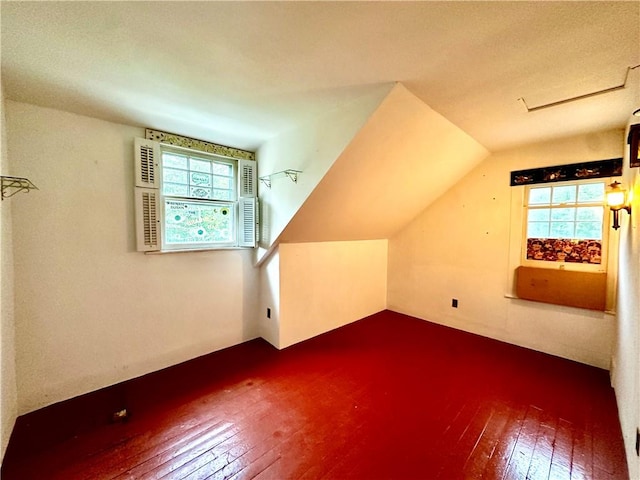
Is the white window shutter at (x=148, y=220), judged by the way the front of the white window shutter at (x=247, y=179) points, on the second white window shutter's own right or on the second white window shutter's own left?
on the second white window shutter's own right

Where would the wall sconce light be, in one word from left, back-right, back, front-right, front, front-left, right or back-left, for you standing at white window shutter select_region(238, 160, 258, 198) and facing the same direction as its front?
front-left

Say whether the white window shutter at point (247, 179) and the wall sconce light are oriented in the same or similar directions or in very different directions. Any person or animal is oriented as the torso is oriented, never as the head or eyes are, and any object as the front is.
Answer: very different directions

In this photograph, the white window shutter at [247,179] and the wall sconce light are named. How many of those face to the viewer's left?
1

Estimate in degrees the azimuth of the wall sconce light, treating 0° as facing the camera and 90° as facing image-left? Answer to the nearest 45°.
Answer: approximately 90°

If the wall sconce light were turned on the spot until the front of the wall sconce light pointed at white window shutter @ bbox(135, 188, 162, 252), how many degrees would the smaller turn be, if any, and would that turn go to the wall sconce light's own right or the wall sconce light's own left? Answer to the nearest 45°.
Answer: approximately 45° to the wall sconce light's own left

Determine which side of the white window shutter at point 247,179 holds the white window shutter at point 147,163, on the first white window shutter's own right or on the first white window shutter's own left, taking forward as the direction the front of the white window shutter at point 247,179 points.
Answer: on the first white window shutter's own right

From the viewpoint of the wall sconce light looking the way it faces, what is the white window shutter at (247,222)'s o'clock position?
The white window shutter is roughly at 11 o'clock from the wall sconce light.

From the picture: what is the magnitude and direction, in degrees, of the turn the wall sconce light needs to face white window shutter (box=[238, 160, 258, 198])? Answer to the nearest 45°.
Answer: approximately 45° to its left

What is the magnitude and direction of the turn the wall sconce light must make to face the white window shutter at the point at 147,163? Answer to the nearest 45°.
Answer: approximately 45° to its left

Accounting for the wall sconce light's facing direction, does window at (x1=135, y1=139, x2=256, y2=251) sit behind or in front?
in front
